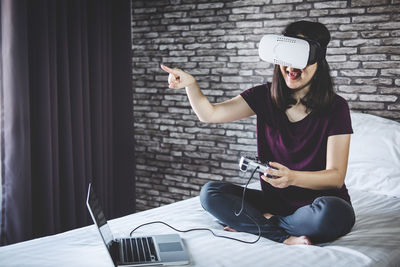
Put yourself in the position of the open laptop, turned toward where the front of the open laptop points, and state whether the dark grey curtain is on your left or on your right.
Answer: on your left

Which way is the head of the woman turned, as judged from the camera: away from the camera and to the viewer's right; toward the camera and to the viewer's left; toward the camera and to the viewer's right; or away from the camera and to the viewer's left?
toward the camera and to the viewer's left

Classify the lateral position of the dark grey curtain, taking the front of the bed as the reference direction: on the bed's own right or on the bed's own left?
on the bed's own right

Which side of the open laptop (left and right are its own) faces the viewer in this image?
right

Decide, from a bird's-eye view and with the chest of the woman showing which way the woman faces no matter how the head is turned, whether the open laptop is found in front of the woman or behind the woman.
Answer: in front

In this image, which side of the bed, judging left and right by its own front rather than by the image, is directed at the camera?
left

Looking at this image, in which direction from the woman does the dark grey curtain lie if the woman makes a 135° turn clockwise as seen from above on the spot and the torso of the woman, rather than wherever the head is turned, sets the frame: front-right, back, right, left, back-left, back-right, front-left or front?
front-left

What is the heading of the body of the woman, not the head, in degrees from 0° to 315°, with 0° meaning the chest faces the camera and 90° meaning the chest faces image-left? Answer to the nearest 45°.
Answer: approximately 45°

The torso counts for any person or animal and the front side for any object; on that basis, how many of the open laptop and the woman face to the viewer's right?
1

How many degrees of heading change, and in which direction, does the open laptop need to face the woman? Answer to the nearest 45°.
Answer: approximately 45° to its left
